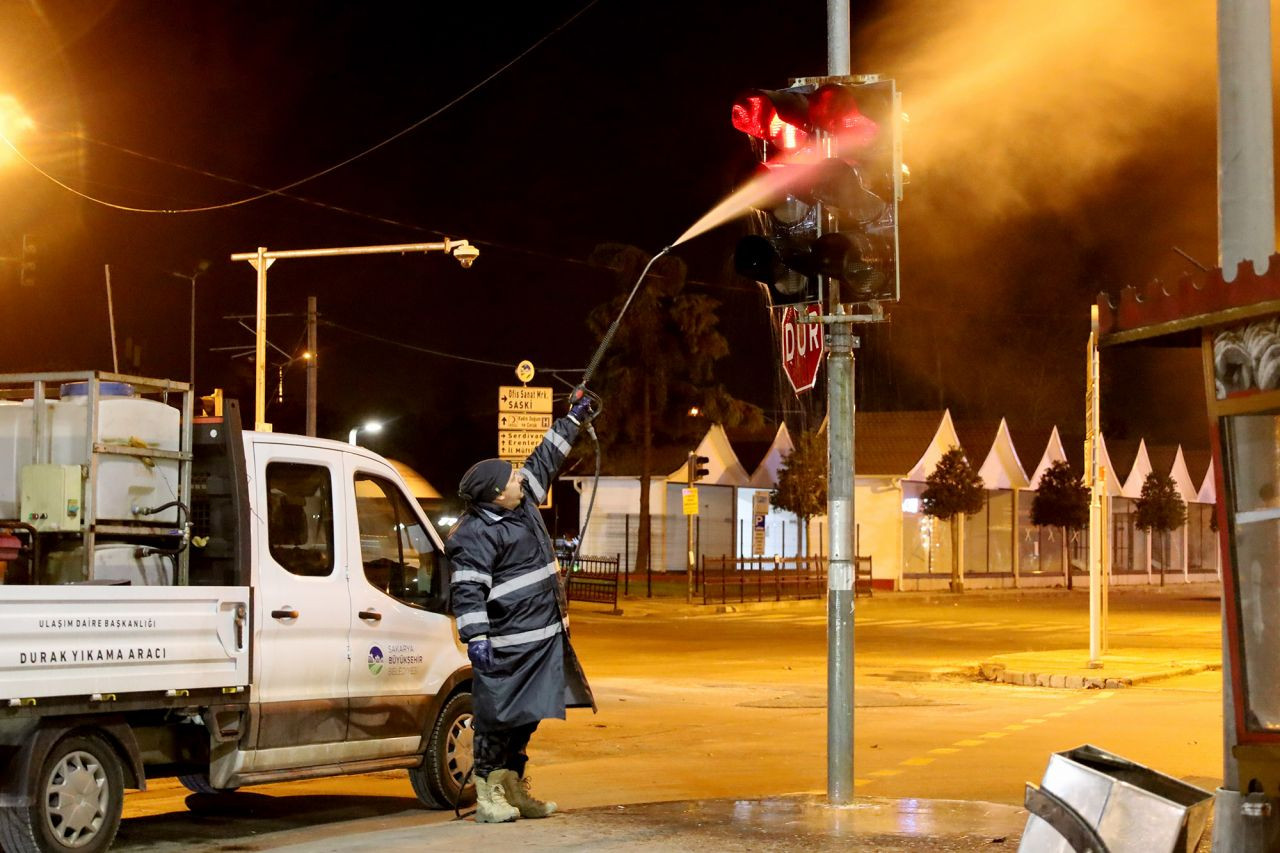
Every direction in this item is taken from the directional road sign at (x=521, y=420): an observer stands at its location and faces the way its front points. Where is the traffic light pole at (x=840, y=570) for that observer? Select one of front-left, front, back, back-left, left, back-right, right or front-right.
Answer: front

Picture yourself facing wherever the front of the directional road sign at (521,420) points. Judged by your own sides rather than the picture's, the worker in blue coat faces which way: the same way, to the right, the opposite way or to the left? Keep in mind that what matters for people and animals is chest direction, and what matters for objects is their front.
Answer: to the left

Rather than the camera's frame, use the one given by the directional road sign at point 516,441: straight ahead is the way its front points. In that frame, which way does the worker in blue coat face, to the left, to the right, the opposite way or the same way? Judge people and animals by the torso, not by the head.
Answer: to the left

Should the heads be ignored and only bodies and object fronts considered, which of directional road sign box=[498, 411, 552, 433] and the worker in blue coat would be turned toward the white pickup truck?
the directional road sign

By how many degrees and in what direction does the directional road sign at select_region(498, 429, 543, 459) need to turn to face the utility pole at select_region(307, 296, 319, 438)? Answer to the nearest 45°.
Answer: approximately 135° to its right

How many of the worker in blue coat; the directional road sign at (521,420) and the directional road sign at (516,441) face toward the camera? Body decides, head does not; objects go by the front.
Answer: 2

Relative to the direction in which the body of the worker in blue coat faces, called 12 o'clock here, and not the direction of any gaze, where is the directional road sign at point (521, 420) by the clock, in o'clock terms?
The directional road sign is roughly at 9 o'clock from the worker in blue coat.

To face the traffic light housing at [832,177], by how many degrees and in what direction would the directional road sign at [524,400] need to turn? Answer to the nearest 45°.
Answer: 0° — it already faces it

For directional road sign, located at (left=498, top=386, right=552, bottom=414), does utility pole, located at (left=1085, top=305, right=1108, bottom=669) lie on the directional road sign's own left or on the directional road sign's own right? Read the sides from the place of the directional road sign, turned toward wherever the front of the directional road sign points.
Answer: on the directional road sign's own left

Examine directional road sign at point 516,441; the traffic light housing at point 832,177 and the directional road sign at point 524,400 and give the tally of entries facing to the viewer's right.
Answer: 0

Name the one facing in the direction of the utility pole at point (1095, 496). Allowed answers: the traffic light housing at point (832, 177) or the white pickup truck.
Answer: the white pickup truck

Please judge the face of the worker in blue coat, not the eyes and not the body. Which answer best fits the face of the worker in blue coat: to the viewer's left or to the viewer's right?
to the viewer's right

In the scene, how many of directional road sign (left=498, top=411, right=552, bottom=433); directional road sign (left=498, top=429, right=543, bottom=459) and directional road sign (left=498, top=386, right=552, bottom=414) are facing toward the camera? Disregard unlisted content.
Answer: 3

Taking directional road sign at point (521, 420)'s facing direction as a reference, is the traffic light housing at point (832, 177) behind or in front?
in front

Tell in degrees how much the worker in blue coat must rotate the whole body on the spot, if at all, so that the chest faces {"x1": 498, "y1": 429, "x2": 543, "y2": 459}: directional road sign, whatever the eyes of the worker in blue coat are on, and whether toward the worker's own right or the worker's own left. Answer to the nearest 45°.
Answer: approximately 90° to the worker's own left

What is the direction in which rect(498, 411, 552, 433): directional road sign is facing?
toward the camera

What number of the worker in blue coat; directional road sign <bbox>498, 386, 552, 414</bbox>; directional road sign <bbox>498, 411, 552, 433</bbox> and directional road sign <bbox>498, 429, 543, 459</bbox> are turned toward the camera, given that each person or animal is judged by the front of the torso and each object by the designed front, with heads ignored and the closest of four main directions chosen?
3

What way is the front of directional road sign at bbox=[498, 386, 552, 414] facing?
toward the camera
